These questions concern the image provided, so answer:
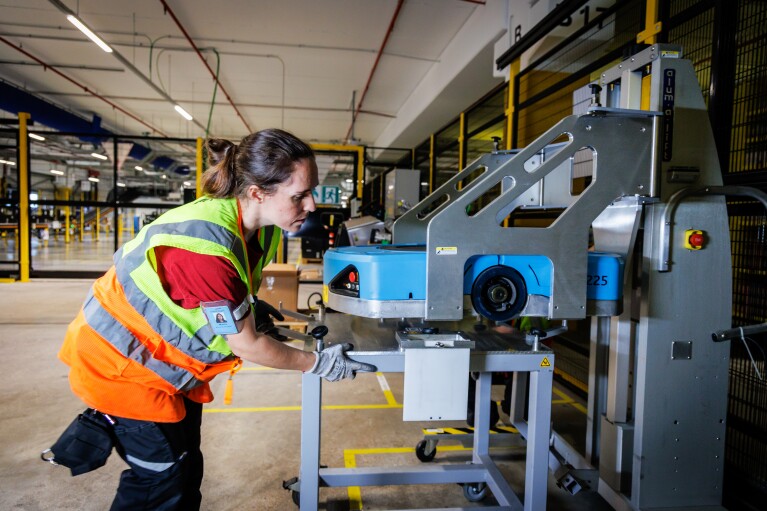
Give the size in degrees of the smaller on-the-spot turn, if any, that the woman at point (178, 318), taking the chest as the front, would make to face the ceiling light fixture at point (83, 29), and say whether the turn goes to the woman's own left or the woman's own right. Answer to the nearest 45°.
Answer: approximately 90° to the woman's own left

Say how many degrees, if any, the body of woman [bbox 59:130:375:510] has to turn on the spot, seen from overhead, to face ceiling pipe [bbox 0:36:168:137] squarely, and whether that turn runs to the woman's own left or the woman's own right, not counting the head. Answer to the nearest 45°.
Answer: approximately 90° to the woman's own left

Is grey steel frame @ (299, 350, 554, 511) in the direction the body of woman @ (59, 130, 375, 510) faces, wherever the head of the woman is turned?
yes

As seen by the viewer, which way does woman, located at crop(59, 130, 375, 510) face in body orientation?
to the viewer's right

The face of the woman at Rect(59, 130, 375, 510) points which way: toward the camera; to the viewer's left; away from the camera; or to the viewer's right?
to the viewer's right

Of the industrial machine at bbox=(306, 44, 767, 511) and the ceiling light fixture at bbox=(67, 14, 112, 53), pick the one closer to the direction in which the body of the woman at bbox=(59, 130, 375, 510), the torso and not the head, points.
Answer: the industrial machine

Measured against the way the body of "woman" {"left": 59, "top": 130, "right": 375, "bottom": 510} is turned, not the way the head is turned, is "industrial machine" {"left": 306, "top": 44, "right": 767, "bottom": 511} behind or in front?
in front
